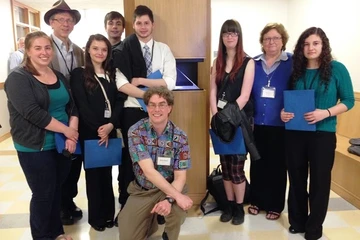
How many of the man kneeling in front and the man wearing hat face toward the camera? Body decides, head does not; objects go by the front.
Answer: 2

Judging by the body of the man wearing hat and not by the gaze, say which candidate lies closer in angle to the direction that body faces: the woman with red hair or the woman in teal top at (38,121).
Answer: the woman in teal top

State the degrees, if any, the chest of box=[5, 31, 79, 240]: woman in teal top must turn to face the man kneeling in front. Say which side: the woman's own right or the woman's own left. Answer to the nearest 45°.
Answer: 0° — they already face them

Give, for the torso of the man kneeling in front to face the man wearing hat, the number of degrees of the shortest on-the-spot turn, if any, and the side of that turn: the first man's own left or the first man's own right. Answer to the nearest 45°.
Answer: approximately 135° to the first man's own right

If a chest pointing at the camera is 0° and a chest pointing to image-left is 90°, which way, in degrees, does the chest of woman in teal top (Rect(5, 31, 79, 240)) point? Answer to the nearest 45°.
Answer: approximately 315°

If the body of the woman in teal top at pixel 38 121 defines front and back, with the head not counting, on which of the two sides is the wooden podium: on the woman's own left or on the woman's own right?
on the woman's own left

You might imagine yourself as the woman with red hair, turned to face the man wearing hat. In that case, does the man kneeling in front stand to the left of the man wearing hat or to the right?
left

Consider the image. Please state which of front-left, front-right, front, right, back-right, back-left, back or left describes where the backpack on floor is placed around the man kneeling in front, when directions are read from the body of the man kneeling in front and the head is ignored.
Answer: back-left
